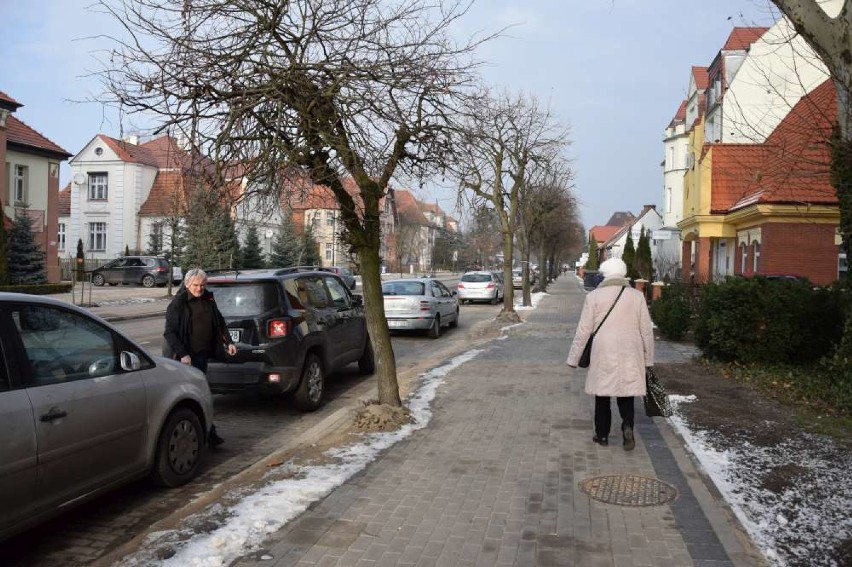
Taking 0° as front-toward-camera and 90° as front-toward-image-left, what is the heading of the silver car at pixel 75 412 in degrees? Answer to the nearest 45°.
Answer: approximately 225°

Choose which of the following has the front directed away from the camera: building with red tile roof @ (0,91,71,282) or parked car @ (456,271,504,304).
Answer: the parked car

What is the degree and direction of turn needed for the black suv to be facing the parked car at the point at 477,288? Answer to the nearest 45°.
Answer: approximately 45° to its left

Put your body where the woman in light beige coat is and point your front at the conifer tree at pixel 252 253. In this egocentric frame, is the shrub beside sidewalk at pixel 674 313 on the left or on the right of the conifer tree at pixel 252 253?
right

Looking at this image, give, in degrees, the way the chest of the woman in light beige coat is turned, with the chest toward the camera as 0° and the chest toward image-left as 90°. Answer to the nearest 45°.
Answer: approximately 180°

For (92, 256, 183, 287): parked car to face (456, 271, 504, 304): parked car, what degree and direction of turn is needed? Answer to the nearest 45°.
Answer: approximately 135° to its left

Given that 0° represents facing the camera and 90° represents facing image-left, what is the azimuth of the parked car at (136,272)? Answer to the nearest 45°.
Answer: approximately 90°

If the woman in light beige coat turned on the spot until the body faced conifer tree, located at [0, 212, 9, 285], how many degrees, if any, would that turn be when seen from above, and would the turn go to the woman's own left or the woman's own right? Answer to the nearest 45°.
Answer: approximately 45° to the woman's own left

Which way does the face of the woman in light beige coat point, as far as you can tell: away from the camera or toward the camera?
away from the camera

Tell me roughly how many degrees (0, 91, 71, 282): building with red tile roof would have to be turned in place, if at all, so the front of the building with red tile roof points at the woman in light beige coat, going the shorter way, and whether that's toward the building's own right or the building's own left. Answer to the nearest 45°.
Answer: approximately 45° to the building's own right

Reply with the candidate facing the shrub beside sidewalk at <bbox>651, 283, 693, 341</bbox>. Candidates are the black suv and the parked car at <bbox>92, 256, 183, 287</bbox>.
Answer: the black suv

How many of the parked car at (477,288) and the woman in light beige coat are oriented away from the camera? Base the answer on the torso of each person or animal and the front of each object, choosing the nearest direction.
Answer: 2
